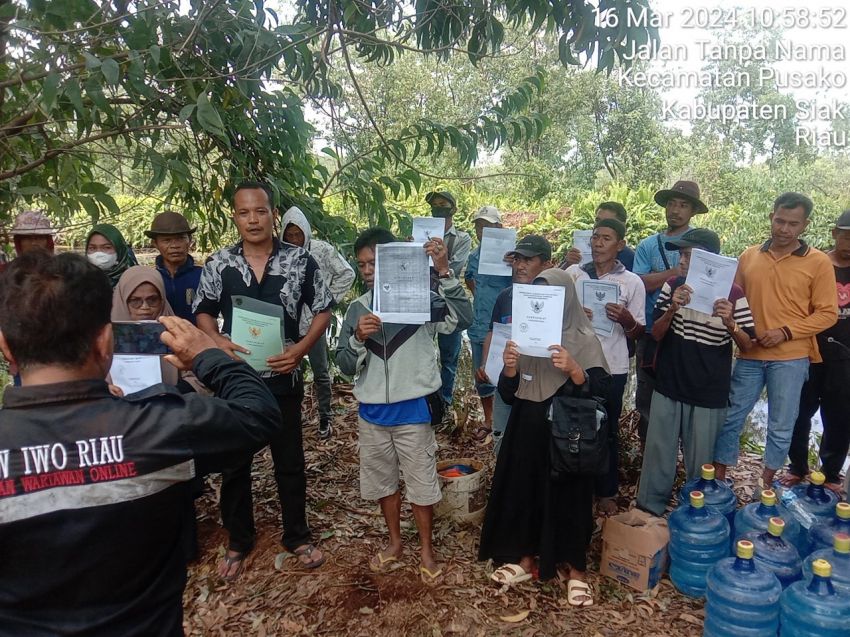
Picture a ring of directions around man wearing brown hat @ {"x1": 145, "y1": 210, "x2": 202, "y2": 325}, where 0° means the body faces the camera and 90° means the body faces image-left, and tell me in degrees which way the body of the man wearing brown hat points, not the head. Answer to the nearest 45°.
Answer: approximately 0°

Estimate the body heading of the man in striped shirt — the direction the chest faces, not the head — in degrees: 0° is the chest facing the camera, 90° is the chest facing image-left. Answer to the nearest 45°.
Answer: approximately 45°

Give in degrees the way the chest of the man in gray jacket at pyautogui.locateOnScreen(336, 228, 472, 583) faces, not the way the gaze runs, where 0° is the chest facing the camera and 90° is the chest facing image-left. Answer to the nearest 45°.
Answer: approximately 0°

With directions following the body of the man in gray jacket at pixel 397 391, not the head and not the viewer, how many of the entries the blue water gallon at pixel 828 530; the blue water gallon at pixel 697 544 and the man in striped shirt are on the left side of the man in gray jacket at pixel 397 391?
3

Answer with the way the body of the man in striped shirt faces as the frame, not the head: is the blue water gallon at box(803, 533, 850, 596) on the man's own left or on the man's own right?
on the man's own left

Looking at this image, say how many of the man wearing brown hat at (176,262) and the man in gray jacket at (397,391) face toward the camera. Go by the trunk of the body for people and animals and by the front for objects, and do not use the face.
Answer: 2

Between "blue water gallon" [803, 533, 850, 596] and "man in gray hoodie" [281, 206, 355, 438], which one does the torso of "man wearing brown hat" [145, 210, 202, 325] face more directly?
the blue water gallon

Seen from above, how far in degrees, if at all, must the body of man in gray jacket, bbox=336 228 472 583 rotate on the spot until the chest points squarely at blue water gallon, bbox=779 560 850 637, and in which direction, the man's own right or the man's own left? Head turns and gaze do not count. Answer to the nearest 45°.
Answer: approximately 45° to the man's own left
